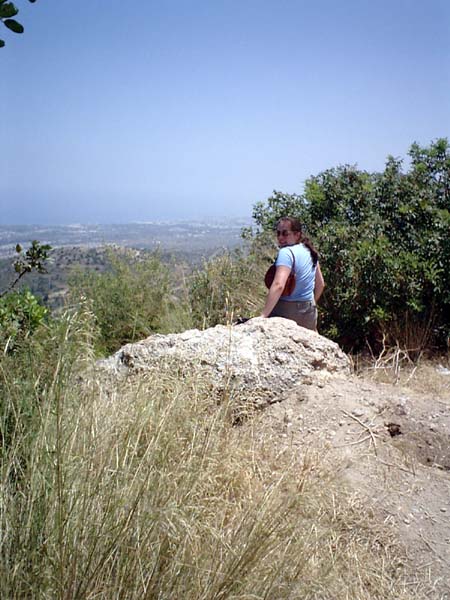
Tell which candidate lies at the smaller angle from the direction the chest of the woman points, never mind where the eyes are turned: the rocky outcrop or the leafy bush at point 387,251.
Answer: the leafy bush

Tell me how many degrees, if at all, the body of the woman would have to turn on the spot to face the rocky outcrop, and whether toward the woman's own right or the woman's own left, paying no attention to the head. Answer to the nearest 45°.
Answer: approximately 135° to the woman's own left

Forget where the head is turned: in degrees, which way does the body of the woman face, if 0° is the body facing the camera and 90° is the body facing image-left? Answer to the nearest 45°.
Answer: approximately 135°

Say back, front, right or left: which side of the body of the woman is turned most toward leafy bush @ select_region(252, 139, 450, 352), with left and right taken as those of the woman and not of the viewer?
right

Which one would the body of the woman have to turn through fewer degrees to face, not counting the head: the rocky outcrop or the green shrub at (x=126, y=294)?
the green shrub

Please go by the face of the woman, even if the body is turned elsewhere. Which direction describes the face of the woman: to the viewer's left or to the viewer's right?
to the viewer's left

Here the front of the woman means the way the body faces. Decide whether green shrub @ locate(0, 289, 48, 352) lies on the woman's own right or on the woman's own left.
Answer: on the woman's own left
